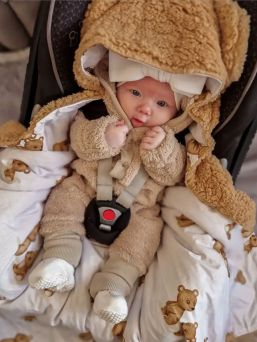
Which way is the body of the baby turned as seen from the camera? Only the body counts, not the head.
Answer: toward the camera

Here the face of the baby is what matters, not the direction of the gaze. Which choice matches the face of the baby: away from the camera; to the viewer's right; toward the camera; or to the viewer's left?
toward the camera
